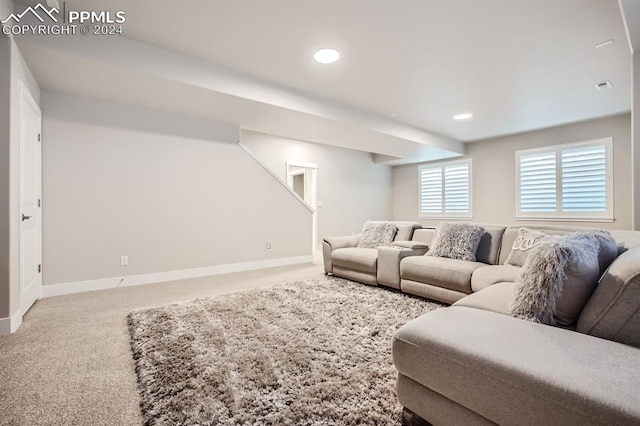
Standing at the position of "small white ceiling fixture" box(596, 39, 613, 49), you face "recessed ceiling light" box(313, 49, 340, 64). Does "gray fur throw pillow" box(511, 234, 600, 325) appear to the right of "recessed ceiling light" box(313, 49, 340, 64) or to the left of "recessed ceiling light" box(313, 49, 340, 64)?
left

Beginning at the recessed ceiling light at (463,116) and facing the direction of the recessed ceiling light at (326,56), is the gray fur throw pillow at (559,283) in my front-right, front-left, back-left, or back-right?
front-left

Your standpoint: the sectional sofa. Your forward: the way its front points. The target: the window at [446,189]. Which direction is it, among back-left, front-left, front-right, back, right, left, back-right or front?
back-right

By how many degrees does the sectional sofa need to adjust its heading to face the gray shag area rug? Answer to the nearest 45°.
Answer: approximately 45° to its right

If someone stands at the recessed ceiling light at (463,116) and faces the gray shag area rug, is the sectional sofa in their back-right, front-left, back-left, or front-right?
front-left

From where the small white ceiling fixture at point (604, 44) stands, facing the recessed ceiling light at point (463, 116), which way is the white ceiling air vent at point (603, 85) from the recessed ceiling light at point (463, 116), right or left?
right

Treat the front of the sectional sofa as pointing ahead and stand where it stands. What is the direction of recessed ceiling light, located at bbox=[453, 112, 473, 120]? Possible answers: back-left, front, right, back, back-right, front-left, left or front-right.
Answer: back-right

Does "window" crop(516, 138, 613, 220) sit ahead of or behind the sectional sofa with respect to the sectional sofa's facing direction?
behind
